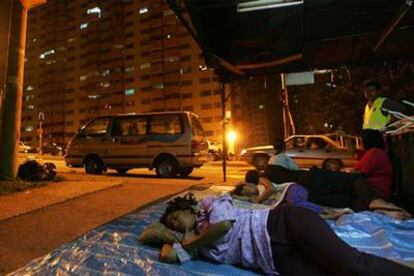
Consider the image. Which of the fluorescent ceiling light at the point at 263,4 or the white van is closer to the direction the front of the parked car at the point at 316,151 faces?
the white van

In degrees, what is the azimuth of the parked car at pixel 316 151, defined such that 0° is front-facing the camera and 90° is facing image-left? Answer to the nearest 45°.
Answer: approximately 90°

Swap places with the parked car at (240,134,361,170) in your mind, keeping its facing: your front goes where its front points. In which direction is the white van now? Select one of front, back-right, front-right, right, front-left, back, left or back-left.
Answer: front-left

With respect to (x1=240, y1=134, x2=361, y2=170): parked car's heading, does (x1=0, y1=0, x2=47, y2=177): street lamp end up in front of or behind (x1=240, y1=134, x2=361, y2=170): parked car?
in front

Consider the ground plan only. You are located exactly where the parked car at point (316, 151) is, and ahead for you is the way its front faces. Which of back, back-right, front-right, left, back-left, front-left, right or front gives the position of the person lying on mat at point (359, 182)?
left

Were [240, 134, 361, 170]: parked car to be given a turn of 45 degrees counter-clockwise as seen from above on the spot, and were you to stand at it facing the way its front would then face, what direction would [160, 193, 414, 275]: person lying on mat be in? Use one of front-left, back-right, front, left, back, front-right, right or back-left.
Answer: front-left

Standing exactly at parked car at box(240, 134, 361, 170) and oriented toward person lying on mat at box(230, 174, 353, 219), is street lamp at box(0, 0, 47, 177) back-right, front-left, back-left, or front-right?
front-right

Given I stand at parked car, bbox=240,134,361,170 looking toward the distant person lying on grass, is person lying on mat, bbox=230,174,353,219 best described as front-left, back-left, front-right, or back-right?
front-left

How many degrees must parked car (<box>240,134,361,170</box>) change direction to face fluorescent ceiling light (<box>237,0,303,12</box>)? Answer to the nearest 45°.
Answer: approximately 90° to its left

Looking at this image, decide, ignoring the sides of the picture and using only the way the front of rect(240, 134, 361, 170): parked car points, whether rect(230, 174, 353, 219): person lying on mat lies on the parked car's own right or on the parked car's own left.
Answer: on the parked car's own left

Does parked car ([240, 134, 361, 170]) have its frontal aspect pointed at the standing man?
no

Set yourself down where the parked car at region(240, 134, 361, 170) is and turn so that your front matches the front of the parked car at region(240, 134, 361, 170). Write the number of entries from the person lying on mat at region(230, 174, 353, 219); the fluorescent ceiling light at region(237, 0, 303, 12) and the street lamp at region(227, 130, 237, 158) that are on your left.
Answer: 2

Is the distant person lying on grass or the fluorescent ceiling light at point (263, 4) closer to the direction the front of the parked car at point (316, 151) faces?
the distant person lying on grass
